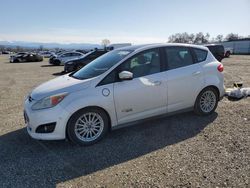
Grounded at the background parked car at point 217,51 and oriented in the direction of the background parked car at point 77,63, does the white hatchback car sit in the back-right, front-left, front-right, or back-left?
front-left

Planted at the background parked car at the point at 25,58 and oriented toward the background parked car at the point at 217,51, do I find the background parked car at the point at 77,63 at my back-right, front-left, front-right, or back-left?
front-right

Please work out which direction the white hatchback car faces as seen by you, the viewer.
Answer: facing the viewer and to the left of the viewer

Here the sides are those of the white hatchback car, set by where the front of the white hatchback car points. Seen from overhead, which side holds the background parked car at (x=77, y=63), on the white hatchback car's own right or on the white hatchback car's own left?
on the white hatchback car's own right

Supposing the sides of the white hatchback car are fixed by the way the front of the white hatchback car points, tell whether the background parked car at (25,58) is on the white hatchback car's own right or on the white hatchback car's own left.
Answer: on the white hatchback car's own right

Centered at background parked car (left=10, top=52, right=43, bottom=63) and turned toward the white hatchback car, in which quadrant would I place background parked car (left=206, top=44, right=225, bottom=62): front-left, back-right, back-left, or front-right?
front-left

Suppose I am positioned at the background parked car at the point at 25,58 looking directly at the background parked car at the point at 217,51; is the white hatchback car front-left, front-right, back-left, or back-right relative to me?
front-right
